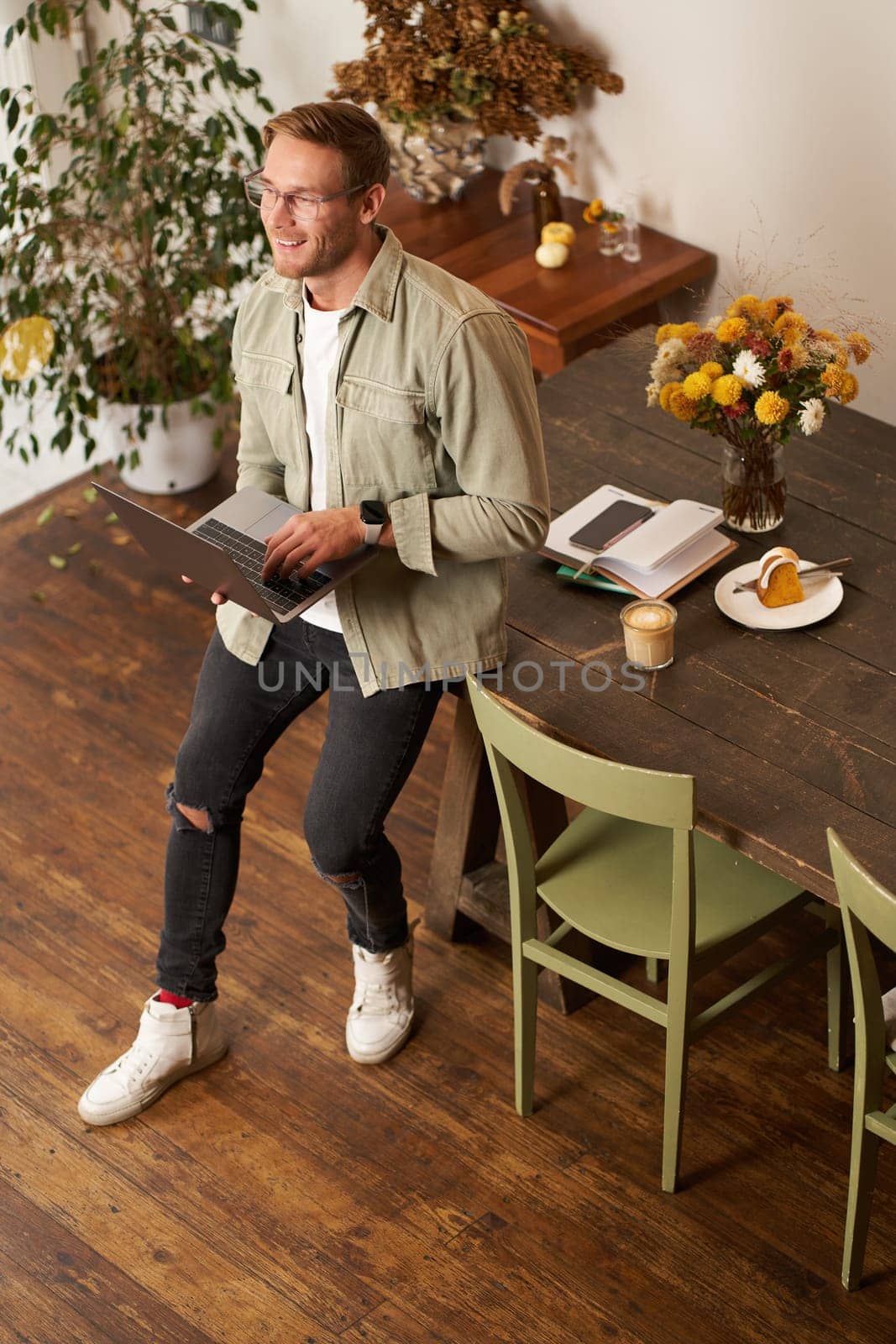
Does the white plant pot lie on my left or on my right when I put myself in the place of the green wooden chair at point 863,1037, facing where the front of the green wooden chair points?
on my left

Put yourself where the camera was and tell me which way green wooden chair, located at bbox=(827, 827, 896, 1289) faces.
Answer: facing away from the viewer and to the right of the viewer

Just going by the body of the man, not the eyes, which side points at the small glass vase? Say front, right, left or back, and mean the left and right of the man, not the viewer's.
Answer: back

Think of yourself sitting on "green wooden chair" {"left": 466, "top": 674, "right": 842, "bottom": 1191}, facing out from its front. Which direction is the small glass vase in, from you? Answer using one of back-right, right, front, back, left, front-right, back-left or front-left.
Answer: front-left

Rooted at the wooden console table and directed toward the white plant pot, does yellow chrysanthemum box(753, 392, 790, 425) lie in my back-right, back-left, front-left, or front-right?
back-left

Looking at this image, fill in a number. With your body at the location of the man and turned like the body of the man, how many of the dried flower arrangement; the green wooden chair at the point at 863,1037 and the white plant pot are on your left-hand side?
1

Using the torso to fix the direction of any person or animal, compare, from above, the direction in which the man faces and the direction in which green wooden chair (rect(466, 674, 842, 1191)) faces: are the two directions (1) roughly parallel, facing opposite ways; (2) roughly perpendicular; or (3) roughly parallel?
roughly parallel, facing opposite ways

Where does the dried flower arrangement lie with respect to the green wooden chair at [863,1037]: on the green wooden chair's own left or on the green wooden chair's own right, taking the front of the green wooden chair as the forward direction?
on the green wooden chair's own left

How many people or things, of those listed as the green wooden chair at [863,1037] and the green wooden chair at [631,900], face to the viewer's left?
0

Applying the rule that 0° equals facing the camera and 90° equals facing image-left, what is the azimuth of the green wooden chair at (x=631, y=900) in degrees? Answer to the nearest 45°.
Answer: approximately 225°

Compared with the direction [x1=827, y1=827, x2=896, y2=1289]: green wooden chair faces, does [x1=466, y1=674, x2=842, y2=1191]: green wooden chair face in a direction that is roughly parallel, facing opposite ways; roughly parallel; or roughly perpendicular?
roughly parallel
